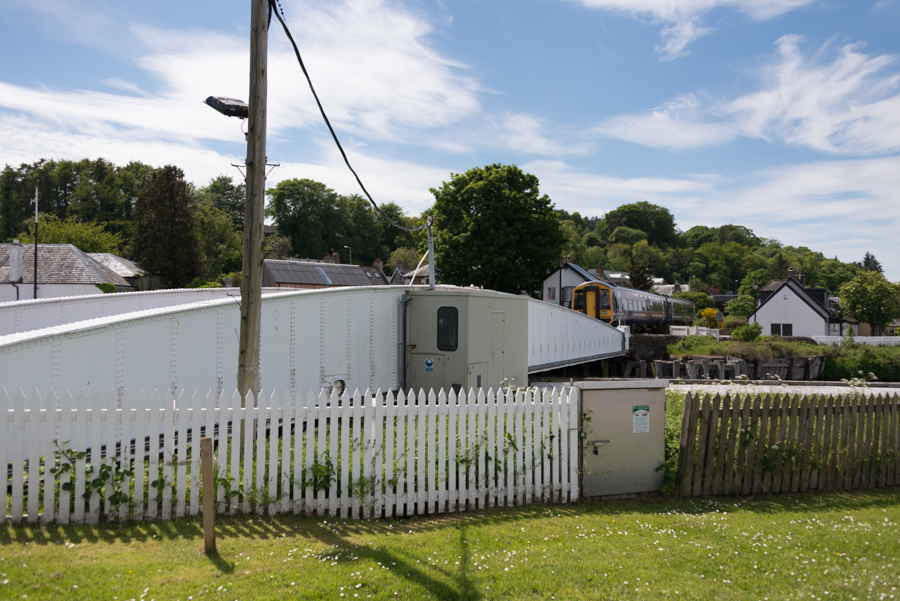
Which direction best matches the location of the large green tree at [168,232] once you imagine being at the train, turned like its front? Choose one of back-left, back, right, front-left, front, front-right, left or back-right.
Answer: front-right

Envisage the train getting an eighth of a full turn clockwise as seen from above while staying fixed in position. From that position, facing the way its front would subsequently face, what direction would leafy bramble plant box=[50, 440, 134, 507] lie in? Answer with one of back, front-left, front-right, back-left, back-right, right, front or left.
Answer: left

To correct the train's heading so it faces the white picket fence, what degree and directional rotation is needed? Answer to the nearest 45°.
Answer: approximately 45° to its left

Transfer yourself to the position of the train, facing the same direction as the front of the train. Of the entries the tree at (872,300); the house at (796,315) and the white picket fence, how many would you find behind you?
2

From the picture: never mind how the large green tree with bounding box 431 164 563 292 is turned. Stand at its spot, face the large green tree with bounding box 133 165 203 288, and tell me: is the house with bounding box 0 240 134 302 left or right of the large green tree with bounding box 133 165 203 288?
left

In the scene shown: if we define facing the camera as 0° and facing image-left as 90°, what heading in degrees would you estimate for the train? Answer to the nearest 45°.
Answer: approximately 45°

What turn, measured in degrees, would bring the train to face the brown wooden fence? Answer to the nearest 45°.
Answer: approximately 45° to its left

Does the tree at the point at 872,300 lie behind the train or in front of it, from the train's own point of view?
behind

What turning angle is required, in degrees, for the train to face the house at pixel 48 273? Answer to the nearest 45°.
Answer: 0° — it already faces it
